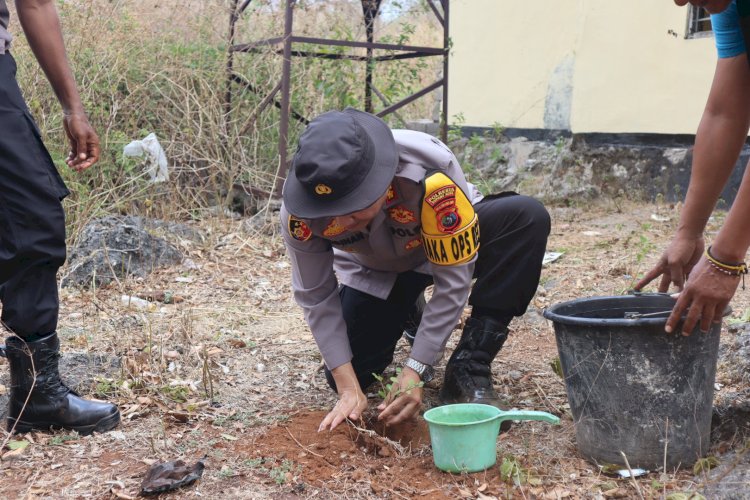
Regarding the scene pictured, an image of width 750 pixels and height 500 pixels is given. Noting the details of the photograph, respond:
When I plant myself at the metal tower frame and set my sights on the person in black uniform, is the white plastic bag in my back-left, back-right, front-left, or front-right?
front-right

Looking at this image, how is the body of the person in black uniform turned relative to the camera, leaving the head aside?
to the viewer's right

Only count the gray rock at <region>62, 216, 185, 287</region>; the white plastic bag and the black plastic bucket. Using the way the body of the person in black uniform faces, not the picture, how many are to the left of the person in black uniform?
2

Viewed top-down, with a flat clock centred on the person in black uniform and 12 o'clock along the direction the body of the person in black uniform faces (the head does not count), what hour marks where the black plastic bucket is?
The black plastic bucket is roughly at 1 o'clock from the person in black uniform.

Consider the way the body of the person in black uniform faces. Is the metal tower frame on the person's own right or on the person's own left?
on the person's own left

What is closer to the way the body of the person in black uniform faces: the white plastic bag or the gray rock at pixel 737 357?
the gray rock

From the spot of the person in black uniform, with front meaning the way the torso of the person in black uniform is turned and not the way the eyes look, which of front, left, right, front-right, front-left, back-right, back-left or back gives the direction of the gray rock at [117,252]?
left

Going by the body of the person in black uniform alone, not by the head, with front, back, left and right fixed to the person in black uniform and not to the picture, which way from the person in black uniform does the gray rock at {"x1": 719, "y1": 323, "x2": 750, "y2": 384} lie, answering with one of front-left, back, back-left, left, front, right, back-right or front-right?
front

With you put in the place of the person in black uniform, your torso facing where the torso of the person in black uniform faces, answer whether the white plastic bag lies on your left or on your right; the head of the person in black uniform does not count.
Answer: on your left

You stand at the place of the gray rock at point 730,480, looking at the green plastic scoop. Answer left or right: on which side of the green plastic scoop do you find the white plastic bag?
right

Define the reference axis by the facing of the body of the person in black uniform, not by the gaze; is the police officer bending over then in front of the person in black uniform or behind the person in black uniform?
in front

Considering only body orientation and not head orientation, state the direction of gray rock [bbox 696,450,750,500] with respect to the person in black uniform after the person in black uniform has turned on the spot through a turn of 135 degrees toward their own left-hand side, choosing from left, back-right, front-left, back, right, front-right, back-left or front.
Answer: back

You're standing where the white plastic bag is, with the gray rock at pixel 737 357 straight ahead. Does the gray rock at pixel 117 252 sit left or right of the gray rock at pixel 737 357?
right

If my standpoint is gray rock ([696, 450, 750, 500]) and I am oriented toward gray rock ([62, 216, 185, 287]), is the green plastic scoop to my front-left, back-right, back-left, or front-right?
front-left

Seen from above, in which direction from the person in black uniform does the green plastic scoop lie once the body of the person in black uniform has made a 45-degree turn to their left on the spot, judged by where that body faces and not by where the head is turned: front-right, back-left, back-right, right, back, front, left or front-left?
right

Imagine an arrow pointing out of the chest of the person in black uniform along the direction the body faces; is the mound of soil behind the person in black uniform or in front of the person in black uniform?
in front

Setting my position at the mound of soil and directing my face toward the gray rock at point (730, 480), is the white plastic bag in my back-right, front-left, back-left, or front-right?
back-left
